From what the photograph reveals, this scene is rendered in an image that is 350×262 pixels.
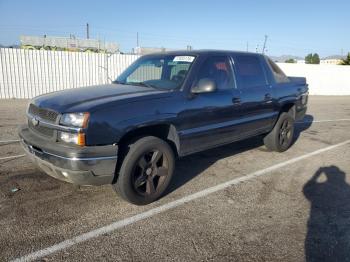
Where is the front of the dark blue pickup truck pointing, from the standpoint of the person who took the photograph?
facing the viewer and to the left of the viewer
